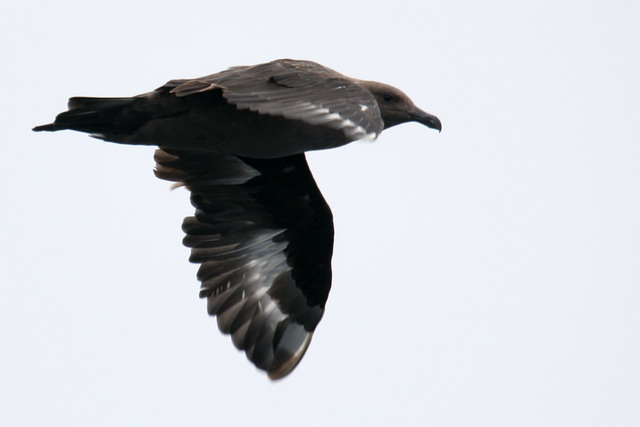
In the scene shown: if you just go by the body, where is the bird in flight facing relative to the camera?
to the viewer's right
